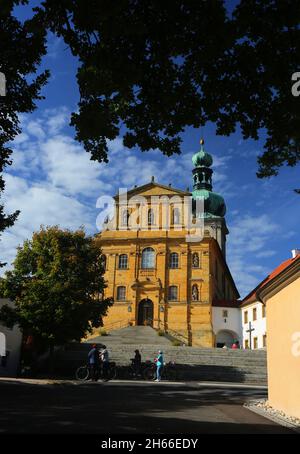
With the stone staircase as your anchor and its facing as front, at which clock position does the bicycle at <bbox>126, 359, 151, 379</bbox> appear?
The bicycle is roughly at 1 o'clock from the stone staircase.

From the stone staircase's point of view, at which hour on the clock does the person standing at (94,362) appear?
The person standing is roughly at 1 o'clock from the stone staircase.

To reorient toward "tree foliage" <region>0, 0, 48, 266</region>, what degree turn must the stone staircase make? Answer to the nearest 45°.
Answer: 0° — it already faces it

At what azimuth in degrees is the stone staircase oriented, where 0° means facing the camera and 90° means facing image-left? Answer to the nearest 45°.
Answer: approximately 0°

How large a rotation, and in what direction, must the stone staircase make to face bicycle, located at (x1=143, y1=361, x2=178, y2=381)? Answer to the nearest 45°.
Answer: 0° — it already faces it

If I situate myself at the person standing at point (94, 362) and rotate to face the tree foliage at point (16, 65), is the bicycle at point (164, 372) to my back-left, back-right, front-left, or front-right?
back-left
